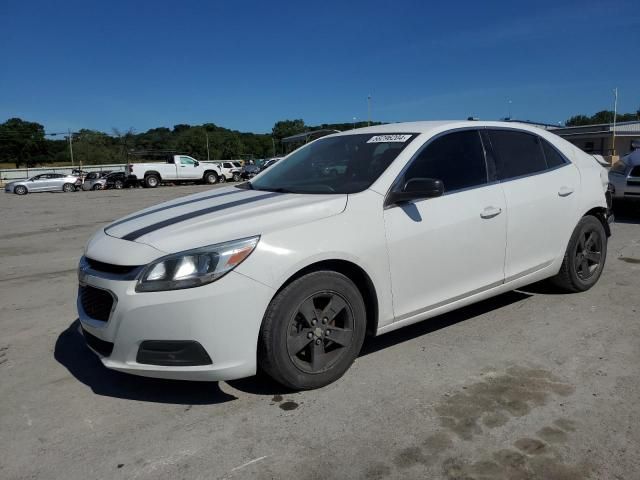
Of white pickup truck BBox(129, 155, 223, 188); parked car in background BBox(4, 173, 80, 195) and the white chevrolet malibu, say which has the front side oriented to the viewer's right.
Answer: the white pickup truck

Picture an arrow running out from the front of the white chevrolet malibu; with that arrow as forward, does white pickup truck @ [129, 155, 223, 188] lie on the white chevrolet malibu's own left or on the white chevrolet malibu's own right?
on the white chevrolet malibu's own right

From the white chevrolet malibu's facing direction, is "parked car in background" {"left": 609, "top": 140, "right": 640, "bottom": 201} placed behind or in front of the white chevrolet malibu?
behind

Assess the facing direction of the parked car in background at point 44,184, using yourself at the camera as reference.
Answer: facing to the left of the viewer

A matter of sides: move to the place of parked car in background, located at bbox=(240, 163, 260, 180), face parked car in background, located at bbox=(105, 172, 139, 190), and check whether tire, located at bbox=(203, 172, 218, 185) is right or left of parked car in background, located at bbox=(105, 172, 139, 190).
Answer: left

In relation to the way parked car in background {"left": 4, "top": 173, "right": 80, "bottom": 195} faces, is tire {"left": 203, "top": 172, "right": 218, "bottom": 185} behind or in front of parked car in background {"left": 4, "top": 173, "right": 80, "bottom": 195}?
behind

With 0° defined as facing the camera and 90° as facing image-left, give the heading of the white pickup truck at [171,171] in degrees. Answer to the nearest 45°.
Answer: approximately 270°

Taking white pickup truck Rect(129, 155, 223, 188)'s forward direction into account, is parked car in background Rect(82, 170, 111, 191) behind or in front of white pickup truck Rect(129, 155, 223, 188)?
behind

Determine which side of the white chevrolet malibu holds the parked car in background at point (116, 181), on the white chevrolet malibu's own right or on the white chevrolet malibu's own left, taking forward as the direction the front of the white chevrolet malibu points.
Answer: on the white chevrolet malibu's own right

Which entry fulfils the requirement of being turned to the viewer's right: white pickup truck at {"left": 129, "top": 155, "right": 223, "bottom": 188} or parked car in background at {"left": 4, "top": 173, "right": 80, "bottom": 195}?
the white pickup truck

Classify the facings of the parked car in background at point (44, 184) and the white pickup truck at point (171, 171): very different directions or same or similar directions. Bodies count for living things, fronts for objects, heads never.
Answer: very different directions
